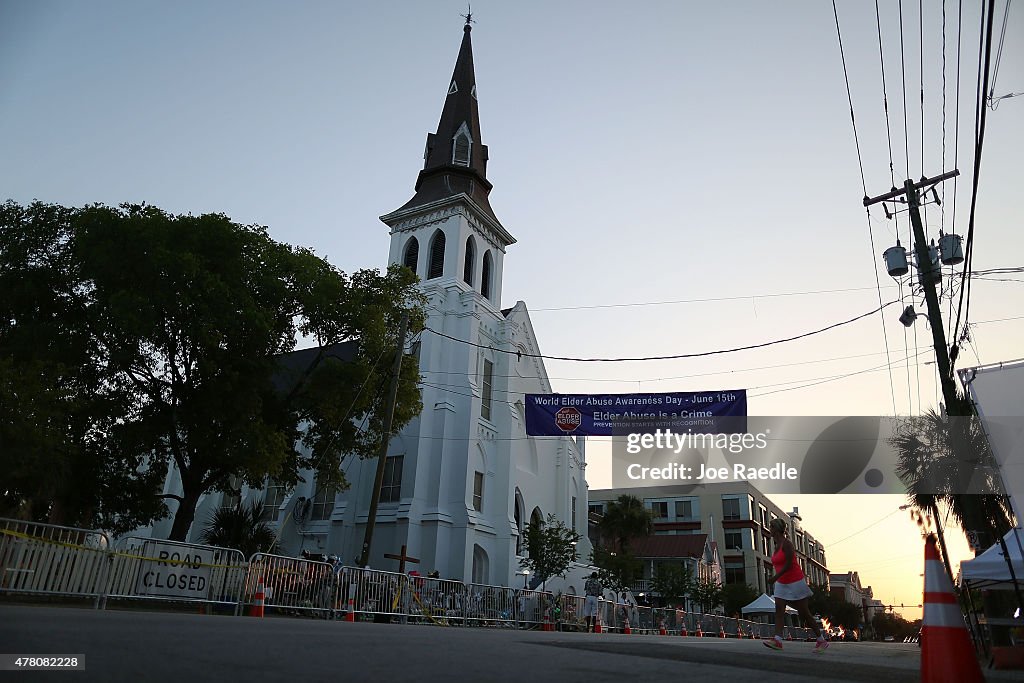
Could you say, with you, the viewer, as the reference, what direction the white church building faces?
facing the viewer and to the right of the viewer

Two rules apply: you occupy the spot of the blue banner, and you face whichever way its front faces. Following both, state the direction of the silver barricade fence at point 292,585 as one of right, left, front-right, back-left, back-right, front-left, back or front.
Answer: front-right

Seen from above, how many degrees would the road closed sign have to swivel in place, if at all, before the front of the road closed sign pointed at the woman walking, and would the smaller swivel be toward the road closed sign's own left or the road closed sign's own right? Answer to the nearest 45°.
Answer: approximately 45° to the road closed sign's own left

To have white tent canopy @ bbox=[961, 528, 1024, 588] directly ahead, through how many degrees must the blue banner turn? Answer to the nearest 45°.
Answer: approximately 45° to its left

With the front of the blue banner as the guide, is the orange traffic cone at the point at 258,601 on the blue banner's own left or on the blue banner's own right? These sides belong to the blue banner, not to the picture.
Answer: on the blue banner's own right

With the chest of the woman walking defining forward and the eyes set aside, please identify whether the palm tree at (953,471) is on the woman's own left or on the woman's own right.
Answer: on the woman's own right

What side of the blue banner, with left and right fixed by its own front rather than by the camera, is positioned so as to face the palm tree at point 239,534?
right
